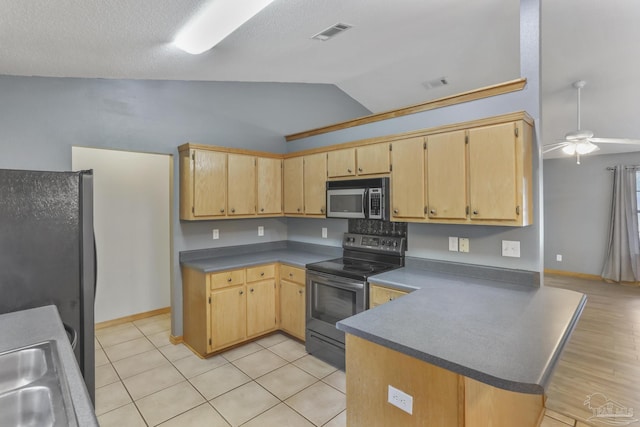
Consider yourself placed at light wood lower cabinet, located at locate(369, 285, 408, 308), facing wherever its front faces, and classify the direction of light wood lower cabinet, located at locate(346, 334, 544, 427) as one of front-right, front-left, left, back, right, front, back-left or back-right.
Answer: front-left

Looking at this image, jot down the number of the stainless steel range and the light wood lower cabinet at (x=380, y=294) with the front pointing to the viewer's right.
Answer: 0

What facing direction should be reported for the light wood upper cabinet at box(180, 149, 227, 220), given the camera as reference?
facing the viewer and to the right of the viewer

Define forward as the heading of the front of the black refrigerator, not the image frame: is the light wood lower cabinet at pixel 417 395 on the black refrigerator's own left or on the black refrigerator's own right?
on the black refrigerator's own right

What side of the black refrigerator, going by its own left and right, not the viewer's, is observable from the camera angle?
right

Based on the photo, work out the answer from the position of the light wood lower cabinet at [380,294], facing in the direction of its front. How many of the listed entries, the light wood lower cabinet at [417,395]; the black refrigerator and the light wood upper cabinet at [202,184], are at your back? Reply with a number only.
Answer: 0

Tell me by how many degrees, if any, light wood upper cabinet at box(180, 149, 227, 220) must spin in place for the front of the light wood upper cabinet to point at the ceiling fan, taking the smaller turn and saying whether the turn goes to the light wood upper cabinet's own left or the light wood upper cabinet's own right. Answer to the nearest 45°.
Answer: approximately 45° to the light wood upper cabinet's own left

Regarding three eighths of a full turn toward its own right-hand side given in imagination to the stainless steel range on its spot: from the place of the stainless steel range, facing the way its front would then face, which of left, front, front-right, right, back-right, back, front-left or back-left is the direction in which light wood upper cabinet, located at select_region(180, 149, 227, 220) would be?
left

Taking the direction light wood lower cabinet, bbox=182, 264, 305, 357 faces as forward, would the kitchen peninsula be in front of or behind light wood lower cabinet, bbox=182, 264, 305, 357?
in front

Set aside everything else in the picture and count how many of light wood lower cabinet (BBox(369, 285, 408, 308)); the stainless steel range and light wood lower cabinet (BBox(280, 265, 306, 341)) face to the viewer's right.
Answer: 0

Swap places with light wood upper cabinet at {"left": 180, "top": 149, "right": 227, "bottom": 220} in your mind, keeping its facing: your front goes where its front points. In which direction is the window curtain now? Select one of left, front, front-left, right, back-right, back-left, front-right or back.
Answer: front-left

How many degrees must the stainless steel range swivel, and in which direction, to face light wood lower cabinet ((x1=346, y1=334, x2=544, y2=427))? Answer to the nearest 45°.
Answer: approximately 45° to its left

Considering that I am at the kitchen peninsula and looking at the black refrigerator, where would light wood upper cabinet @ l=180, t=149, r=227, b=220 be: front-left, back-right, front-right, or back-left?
front-right

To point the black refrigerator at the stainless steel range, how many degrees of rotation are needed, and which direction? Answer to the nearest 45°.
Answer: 0° — it already faces it

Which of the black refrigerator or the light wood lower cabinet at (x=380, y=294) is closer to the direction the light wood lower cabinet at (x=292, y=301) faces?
the black refrigerator

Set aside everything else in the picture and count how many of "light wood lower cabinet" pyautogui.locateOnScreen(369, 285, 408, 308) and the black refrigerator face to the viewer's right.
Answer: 1

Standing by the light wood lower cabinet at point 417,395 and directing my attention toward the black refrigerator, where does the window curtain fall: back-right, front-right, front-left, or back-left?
back-right
